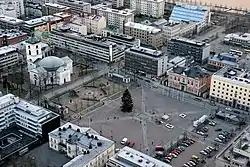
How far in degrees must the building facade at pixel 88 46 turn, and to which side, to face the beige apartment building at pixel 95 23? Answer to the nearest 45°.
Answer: approximately 135° to its right

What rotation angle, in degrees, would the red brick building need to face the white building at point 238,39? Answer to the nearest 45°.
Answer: approximately 135° to its right

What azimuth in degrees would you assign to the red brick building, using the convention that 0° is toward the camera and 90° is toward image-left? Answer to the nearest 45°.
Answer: approximately 45°

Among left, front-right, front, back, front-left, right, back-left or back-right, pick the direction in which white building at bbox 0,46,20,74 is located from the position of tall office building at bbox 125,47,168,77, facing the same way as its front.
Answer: front-right

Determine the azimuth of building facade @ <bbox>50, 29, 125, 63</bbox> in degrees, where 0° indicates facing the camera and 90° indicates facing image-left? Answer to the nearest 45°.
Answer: approximately 45°

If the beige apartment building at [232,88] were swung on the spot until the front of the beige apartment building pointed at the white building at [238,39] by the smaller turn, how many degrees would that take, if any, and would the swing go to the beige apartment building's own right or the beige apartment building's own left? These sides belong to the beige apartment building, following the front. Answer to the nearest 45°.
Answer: approximately 135° to the beige apartment building's own right

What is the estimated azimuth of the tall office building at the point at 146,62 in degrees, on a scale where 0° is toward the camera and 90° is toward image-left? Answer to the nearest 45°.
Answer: approximately 45°

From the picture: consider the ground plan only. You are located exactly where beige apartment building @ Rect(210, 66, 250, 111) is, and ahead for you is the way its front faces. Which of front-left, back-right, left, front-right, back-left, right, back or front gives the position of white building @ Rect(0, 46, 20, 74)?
front-right

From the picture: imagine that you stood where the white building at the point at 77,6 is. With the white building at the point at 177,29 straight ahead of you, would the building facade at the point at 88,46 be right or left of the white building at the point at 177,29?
right

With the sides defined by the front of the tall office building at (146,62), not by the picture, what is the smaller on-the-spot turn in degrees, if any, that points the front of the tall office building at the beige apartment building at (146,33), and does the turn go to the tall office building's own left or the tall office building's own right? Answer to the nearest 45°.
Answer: approximately 135° to the tall office building's own right
